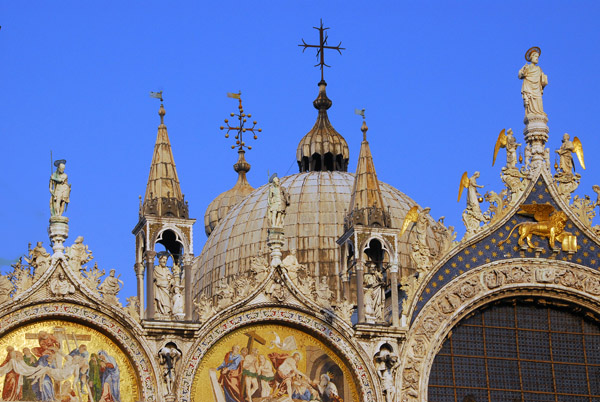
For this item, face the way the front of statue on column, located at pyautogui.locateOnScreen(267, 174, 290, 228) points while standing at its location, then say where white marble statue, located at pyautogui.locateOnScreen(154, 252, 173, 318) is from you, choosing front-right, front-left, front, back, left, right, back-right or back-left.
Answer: right

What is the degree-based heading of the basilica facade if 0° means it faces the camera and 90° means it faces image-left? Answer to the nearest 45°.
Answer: approximately 0°

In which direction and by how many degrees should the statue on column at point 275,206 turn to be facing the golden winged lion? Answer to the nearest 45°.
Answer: approximately 90° to its left
